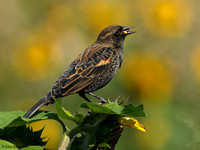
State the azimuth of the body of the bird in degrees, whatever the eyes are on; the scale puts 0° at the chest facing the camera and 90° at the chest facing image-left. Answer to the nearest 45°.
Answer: approximately 270°

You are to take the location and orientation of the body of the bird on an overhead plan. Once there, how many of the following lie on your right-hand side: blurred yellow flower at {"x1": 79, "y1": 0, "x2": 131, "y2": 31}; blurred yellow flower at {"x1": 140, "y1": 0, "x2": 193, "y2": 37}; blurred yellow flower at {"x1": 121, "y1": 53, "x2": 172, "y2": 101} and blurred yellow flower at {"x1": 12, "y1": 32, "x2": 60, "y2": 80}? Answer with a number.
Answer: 0

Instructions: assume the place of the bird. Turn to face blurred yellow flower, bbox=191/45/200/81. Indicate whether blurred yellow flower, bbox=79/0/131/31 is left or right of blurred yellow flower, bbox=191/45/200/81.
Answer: left

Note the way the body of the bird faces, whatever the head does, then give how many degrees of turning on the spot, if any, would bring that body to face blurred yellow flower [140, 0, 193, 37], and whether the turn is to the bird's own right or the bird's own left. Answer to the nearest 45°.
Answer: approximately 90° to the bird's own left

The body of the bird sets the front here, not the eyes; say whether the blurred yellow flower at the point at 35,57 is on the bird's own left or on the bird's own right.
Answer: on the bird's own left

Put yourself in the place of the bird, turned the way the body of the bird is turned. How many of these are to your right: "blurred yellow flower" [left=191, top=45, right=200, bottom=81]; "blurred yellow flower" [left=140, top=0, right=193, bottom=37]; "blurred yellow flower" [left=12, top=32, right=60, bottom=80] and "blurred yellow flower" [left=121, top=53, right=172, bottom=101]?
0

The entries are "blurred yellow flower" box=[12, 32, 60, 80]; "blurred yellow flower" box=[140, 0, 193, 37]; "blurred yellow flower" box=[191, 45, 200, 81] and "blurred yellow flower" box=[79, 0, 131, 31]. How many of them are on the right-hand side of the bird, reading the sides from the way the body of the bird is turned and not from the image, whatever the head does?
0

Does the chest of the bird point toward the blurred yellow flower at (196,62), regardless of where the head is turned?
no

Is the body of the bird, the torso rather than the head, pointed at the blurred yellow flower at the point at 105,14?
no

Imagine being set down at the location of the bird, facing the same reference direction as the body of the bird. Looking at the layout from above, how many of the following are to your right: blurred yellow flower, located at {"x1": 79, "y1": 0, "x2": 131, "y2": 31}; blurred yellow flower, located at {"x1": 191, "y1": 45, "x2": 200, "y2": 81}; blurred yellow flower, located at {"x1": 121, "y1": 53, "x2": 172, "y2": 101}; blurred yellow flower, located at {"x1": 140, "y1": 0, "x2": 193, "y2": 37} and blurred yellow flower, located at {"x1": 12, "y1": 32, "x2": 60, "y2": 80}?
0

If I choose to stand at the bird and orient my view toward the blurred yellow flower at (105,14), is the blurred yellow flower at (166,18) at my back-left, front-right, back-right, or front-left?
front-right

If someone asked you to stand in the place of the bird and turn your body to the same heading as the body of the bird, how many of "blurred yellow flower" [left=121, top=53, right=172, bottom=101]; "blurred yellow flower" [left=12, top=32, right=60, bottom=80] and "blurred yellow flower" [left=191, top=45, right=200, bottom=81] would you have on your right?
0

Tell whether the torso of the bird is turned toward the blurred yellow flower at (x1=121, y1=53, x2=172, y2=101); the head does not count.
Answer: no
